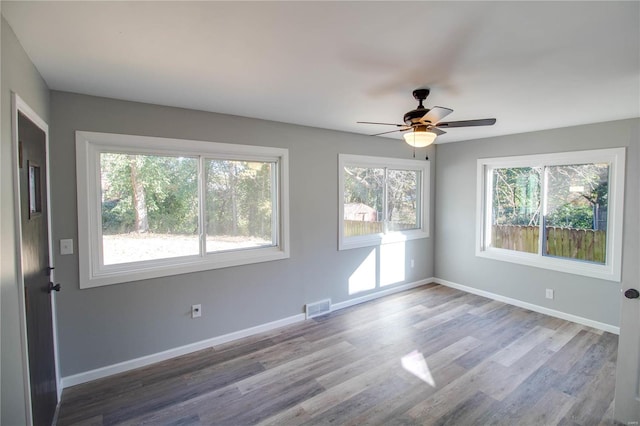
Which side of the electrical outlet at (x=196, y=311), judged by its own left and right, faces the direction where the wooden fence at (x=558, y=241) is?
left

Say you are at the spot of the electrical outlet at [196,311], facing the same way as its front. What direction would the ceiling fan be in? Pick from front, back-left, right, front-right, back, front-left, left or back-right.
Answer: front-left

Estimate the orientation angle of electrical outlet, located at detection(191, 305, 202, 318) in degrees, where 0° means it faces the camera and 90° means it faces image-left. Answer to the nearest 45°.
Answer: approximately 0°

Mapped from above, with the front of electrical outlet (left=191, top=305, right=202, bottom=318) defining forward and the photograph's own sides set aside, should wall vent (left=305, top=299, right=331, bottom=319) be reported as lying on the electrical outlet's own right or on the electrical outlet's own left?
on the electrical outlet's own left

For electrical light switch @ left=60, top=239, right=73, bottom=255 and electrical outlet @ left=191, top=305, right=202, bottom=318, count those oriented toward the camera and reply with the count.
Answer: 2

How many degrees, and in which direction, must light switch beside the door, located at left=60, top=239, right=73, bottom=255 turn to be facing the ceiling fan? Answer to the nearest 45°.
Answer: approximately 45° to its left
